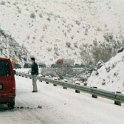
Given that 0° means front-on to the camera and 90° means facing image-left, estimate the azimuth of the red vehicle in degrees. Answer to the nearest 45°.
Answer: approximately 180°
